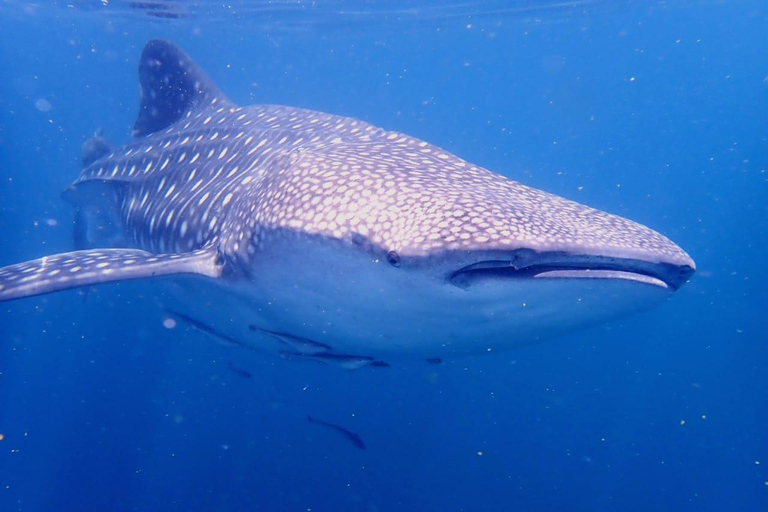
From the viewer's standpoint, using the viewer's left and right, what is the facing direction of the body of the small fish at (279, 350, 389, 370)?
facing to the right of the viewer

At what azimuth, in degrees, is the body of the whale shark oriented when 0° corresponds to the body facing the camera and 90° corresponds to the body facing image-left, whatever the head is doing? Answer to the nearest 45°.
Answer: approximately 315°
